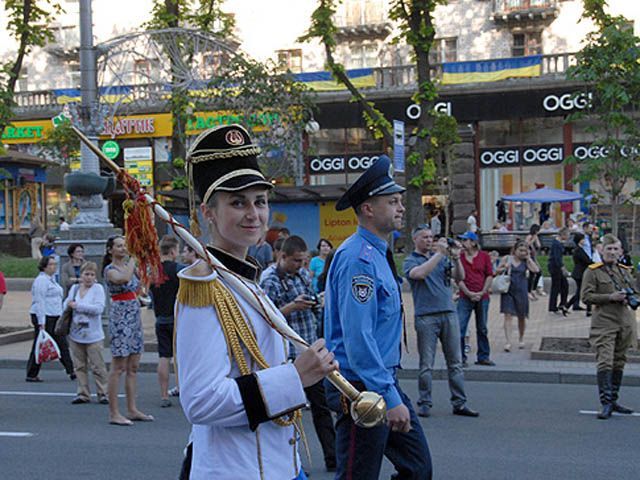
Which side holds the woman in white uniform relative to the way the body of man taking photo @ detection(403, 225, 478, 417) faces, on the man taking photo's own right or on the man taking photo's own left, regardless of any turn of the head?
on the man taking photo's own right

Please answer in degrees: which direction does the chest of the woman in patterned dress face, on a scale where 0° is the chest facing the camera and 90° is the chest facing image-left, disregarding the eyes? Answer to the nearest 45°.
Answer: approximately 315°

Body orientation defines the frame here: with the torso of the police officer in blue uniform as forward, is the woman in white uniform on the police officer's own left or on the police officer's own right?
on the police officer's own right

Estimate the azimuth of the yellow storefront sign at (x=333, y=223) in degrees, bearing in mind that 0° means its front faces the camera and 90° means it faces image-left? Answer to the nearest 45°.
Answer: approximately 0°
